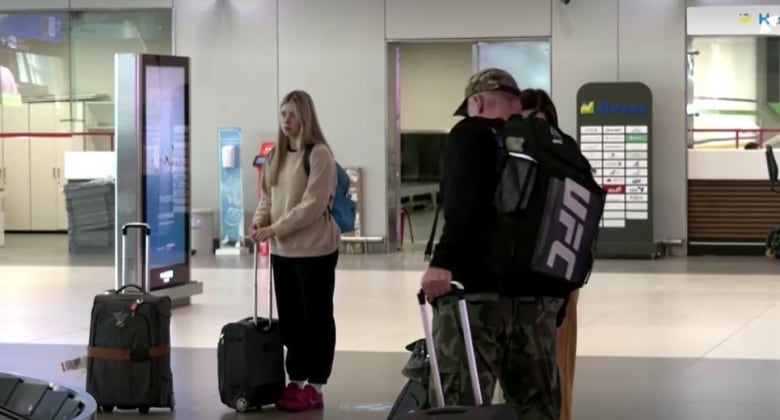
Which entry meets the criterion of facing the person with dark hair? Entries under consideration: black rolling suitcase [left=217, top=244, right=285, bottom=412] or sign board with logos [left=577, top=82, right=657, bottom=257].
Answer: the sign board with logos

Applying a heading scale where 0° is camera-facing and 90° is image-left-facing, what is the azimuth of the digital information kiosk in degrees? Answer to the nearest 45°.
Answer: approximately 315°
